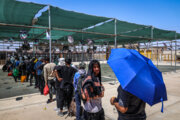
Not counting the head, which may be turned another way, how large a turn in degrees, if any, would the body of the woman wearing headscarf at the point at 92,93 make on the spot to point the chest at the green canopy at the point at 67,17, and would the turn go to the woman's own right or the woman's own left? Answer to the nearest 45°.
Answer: approximately 135° to the woman's own left
